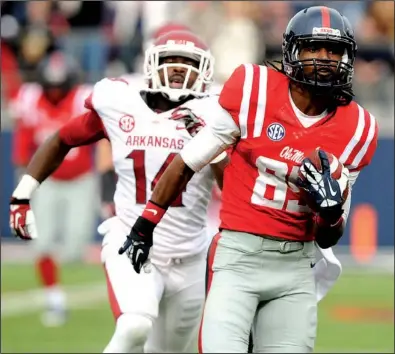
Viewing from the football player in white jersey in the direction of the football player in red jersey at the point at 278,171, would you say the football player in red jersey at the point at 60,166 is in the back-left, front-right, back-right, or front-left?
back-left

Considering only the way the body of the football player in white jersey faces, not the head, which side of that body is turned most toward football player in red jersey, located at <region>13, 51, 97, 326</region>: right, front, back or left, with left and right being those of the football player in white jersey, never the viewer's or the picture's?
back

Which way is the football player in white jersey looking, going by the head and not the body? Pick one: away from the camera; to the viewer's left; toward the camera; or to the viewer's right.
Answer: toward the camera

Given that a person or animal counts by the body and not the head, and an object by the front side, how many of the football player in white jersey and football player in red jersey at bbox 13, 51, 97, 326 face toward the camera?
2

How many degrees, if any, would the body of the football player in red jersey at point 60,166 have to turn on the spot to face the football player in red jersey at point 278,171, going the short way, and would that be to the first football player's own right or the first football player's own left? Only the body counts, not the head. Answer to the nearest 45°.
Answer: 0° — they already face them

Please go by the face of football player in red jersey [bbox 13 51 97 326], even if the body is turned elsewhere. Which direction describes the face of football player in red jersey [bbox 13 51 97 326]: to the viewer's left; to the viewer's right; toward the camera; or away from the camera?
toward the camera

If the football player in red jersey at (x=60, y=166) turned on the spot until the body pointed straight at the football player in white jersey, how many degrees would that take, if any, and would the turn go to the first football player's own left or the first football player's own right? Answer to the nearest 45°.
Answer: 0° — they already face them

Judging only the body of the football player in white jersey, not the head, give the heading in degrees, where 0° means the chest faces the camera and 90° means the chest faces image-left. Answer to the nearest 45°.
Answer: approximately 0°

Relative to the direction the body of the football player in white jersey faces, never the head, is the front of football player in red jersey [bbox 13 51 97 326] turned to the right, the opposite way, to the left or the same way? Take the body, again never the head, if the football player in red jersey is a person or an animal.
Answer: the same way

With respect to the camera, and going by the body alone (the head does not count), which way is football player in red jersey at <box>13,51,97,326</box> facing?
toward the camera
